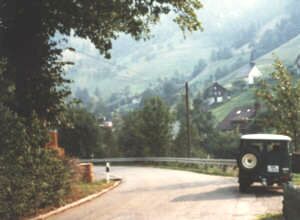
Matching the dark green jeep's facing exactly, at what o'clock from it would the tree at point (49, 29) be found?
The tree is roughly at 8 o'clock from the dark green jeep.

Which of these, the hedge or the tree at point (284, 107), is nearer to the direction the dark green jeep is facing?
the tree

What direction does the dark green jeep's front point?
away from the camera

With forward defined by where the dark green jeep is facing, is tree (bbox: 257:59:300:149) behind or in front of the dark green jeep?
in front

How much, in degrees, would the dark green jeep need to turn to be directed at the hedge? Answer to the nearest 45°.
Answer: approximately 135° to its left
